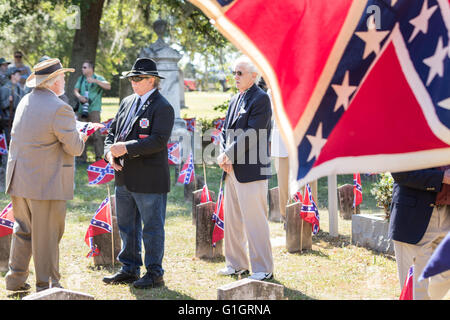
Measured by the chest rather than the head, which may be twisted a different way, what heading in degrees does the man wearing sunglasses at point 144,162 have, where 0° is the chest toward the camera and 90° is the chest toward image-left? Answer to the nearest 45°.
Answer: approximately 45°

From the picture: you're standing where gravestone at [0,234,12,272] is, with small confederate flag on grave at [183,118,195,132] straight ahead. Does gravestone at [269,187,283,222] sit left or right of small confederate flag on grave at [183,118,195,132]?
right

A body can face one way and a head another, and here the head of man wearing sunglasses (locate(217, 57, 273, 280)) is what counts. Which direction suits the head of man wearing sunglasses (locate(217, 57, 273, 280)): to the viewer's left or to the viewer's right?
to the viewer's left

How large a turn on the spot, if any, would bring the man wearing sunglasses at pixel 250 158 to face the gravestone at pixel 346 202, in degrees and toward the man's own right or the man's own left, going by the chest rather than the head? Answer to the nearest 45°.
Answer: approximately 180°

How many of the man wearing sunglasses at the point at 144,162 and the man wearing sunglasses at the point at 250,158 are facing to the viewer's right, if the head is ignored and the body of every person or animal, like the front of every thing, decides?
0

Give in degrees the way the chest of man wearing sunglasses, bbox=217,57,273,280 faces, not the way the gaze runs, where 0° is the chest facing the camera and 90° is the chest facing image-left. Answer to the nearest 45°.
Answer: approximately 45°

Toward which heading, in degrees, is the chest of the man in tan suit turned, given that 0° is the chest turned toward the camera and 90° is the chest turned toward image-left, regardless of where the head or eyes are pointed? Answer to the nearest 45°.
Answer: approximately 225°

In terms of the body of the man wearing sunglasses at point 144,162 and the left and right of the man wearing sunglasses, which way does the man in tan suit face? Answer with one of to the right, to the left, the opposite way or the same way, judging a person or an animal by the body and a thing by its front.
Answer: the opposite way

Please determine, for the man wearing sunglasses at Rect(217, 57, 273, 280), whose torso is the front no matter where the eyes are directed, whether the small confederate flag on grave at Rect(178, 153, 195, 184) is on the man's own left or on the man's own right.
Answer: on the man's own right

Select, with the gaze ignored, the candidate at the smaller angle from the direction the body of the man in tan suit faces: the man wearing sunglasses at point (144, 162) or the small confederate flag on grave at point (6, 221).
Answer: the man wearing sunglasses

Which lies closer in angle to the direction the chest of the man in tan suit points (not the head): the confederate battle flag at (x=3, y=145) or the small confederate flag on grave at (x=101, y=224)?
the small confederate flag on grave
